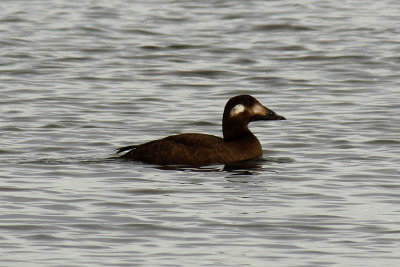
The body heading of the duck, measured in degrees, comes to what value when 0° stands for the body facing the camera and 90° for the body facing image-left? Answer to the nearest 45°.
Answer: approximately 270°
